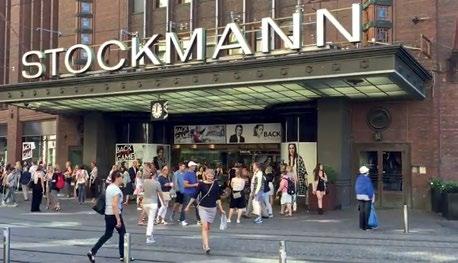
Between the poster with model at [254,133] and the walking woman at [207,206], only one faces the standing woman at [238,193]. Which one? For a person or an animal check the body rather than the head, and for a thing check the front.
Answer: the poster with model

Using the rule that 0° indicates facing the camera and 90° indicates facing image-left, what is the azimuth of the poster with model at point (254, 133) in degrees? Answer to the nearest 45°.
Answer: approximately 0°

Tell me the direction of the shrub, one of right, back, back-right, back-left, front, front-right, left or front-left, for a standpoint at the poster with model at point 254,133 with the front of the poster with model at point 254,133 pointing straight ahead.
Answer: front-left

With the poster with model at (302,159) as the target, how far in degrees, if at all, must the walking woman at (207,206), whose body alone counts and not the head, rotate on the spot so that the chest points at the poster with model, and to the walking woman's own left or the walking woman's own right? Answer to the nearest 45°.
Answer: approximately 180°

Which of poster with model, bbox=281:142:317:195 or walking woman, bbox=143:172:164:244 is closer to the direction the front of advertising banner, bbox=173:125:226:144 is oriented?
the walking woman

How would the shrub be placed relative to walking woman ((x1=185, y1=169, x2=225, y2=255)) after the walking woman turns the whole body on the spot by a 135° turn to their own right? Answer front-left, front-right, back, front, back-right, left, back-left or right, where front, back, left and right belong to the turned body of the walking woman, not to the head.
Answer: right

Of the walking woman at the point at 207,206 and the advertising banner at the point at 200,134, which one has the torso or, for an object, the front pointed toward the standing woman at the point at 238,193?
the advertising banner
